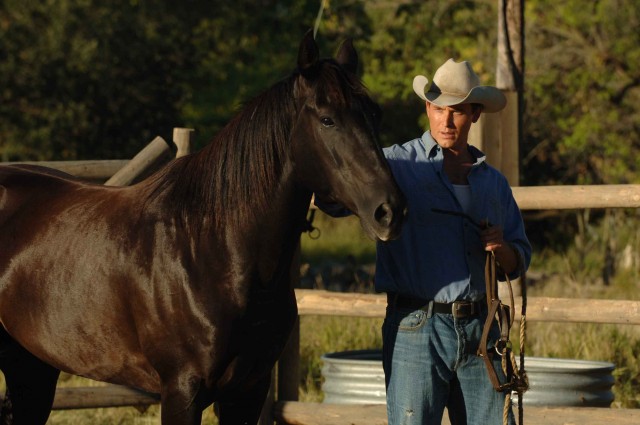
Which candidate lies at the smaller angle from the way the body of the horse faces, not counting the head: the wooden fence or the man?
the man

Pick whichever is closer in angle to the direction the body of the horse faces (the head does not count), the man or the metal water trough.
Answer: the man

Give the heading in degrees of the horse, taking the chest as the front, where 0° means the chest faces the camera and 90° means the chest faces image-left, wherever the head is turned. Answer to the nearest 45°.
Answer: approximately 315°

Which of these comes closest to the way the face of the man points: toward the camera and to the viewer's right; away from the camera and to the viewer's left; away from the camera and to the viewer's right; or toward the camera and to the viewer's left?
toward the camera and to the viewer's left

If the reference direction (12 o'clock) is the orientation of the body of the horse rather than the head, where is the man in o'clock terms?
The man is roughly at 11 o'clock from the horse.

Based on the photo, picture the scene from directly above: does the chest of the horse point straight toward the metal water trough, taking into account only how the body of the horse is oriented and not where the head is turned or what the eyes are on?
no
